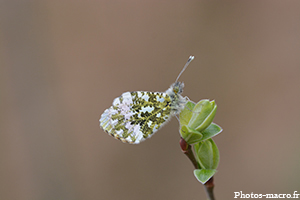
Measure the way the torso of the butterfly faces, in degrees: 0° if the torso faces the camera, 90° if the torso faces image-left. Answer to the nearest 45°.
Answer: approximately 270°
